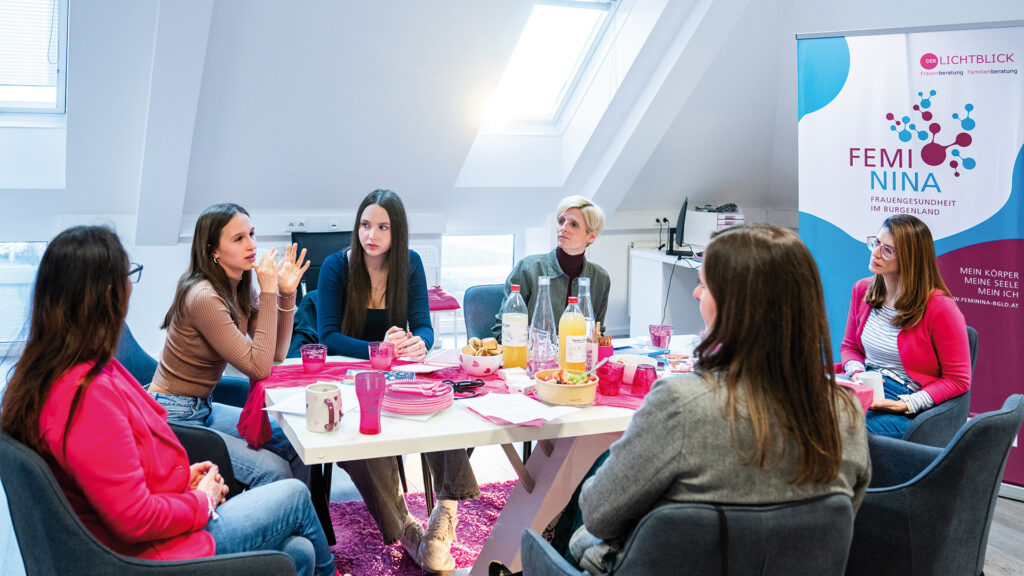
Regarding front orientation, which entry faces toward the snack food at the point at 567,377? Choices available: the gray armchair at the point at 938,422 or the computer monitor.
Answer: the gray armchair

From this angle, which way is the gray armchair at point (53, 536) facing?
to the viewer's right

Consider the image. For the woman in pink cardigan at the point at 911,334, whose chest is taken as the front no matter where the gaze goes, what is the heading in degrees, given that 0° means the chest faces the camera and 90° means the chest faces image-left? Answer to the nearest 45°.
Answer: approximately 45°

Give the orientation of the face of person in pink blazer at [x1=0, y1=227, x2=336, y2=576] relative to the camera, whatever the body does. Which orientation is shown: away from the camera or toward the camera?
away from the camera

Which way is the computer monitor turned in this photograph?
to the viewer's right

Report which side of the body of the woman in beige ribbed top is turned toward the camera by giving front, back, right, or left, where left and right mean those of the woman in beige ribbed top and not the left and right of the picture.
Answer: right

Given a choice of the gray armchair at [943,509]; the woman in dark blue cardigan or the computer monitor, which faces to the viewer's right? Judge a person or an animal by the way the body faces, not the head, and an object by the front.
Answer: the computer monitor

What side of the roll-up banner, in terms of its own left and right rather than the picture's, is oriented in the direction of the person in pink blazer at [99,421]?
front

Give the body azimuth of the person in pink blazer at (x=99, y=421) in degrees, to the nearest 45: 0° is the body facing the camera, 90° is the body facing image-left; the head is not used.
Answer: approximately 270°

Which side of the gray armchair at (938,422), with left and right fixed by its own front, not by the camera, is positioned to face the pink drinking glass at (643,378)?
front

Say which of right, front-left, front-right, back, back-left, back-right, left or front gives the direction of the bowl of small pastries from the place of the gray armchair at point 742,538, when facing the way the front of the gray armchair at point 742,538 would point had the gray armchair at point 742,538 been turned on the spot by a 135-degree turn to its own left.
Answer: back-right
